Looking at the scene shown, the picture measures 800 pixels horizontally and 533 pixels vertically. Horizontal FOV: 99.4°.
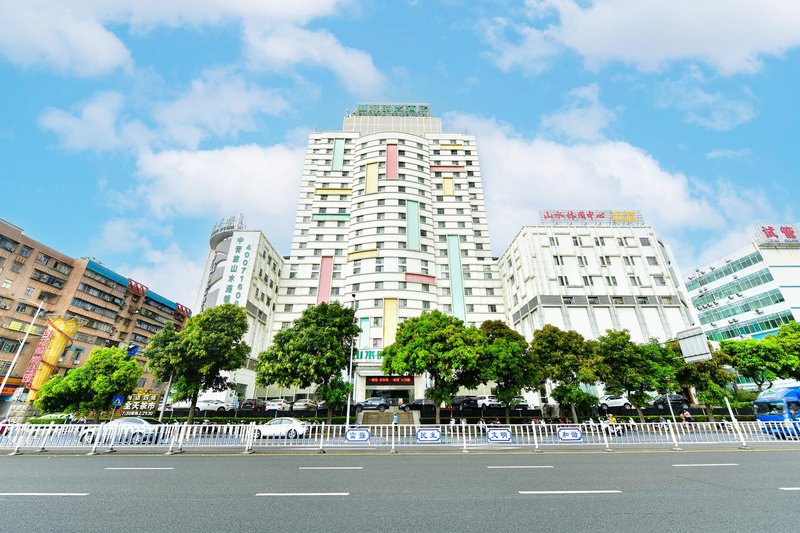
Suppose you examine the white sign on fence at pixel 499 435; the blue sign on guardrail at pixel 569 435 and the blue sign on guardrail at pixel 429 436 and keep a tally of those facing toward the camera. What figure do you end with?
3

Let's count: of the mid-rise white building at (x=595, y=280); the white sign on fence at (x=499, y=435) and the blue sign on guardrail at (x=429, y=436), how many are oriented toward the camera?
3

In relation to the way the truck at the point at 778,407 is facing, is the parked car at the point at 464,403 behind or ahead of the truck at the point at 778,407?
ahead

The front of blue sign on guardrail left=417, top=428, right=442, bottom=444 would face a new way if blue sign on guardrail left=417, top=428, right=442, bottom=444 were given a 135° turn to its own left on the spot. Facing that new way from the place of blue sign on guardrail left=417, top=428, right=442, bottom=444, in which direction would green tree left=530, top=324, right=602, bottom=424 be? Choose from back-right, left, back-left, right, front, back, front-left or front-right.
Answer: front

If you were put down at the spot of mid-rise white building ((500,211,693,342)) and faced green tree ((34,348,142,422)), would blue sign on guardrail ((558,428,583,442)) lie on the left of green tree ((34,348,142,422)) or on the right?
left

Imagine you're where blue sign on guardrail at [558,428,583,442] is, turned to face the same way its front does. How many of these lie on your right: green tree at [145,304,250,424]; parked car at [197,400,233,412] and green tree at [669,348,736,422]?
2

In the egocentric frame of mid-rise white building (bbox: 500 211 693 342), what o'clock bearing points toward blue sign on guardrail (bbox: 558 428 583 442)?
The blue sign on guardrail is roughly at 12 o'clock from the mid-rise white building.

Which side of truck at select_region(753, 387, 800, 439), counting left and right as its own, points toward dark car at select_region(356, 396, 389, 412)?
front

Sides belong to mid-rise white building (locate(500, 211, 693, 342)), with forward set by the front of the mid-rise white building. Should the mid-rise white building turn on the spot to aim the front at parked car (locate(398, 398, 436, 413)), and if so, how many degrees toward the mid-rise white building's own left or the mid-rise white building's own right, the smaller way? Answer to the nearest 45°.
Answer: approximately 45° to the mid-rise white building's own right

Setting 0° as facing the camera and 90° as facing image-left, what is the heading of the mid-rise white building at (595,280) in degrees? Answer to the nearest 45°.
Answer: approximately 0°

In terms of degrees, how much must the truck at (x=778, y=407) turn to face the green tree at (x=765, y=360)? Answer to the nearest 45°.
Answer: approximately 135° to its right

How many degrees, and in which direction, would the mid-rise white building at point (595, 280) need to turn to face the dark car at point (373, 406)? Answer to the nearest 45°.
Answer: approximately 45° to its right

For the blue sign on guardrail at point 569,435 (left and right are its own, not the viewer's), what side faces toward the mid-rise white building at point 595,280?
back

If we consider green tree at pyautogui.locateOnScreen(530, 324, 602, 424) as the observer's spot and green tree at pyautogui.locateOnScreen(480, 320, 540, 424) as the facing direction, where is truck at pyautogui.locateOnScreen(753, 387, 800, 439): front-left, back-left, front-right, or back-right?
back-left
